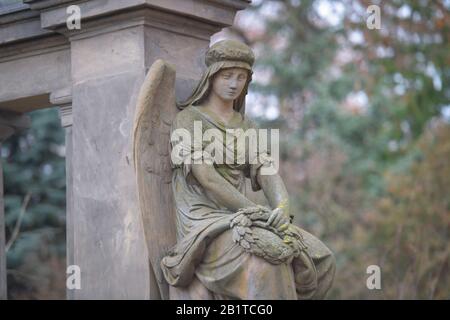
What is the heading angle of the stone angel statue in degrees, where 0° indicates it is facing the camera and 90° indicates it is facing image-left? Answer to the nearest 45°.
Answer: approximately 315°

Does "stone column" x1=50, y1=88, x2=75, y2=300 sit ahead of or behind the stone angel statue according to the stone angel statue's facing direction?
behind
